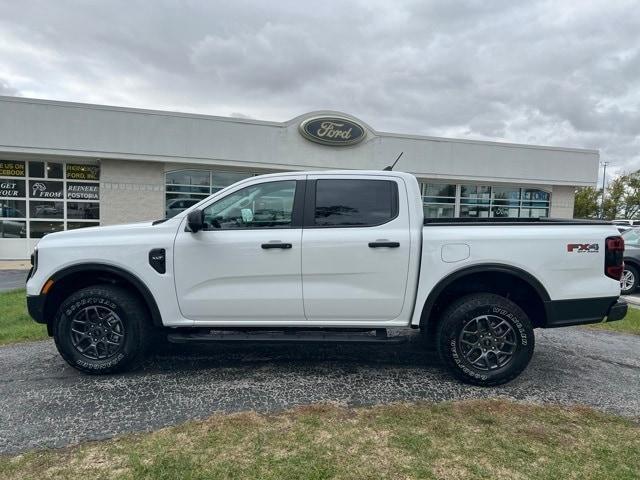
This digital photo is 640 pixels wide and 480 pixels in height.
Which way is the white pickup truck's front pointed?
to the viewer's left

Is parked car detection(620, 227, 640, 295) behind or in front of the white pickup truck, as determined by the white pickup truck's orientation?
behind

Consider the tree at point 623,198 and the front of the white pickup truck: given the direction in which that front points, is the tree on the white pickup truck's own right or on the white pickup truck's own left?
on the white pickup truck's own right

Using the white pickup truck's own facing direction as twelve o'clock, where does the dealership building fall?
The dealership building is roughly at 2 o'clock from the white pickup truck.

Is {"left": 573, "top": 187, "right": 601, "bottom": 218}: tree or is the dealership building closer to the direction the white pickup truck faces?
the dealership building

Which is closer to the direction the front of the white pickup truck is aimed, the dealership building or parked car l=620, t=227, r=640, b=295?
the dealership building

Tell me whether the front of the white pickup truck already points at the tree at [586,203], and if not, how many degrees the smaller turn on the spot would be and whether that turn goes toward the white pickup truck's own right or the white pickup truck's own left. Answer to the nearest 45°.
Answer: approximately 135° to the white pickup truck's own right

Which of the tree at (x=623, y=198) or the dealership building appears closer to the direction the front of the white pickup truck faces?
the dealership building
